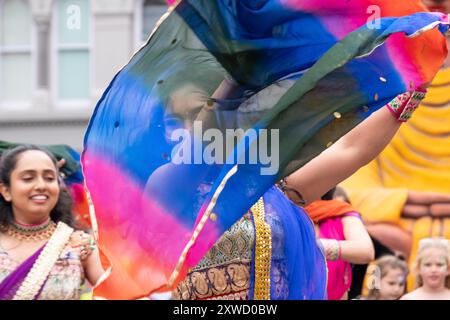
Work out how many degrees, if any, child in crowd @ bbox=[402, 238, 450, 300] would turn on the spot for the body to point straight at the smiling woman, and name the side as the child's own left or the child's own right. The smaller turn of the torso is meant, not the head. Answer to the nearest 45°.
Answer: approximately 45° to the child's own right

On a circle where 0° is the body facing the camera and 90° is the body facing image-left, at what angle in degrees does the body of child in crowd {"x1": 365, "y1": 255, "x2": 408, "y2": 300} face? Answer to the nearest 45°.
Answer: approximately 315°

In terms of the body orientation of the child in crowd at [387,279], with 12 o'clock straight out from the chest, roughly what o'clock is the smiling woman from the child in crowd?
The smiling woman is roughly at 3 o'clock from the child in crowd.

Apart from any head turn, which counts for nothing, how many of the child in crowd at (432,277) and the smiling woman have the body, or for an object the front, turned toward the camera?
2
